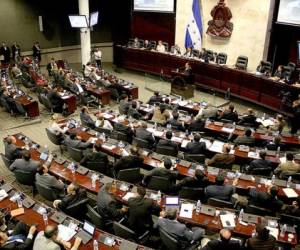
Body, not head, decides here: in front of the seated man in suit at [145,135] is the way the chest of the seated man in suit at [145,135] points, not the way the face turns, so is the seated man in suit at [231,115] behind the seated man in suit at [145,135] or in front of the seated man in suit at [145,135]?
in front

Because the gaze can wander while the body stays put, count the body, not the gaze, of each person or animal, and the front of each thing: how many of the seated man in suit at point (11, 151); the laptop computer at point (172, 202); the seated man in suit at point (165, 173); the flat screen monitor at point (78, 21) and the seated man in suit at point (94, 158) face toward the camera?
2

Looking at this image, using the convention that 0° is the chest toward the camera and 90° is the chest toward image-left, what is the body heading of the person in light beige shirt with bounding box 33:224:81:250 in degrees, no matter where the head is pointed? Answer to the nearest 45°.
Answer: approximately 225°

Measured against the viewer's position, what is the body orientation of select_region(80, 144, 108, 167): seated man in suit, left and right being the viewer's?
facing away from the viewer and to the right of the viewer

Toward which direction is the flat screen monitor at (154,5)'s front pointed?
toward the camera

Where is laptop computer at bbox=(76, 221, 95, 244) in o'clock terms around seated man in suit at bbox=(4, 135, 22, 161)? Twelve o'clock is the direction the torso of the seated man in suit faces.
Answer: The laptop computer is roughly at 4 o'clock from the seated man in suit.

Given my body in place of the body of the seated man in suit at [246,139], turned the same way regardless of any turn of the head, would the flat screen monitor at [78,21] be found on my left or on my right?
on my left

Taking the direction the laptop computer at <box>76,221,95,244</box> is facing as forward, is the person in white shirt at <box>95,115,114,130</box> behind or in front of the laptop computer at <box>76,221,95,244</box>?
behind

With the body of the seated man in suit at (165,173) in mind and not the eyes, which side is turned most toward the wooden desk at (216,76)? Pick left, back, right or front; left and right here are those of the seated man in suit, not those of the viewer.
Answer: front

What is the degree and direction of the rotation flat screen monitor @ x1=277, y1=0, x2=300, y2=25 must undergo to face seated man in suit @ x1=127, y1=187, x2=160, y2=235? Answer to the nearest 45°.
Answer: approximately 45° to its left

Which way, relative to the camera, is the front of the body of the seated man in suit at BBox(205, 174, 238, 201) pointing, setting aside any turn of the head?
away from the camera

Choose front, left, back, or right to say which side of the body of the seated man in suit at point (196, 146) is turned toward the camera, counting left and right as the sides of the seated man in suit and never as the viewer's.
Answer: back

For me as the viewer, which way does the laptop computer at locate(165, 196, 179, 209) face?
facing the viewer

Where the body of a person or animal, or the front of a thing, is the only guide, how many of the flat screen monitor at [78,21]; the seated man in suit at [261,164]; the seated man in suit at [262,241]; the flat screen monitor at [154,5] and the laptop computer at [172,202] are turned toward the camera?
3

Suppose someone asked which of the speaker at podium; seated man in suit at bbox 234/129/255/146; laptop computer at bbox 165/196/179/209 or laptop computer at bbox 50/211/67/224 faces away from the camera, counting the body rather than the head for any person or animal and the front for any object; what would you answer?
the seated man in suit

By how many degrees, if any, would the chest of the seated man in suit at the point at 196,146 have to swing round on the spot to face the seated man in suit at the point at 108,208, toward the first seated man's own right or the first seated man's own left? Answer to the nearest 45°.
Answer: approximately 135° to the first seated man's own left

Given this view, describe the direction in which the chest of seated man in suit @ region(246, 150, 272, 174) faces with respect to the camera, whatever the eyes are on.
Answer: away from the camera

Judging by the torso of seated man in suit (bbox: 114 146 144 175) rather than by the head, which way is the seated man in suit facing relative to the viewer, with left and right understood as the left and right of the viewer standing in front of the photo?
facing away from the viewer and to the right of the viewer

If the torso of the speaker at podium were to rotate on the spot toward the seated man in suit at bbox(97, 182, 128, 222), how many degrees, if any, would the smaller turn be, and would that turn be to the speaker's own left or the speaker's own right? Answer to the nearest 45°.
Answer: approximately 45° to the speaker's own left

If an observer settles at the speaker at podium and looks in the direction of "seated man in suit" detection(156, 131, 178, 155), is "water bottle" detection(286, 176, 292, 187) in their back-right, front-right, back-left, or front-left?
front-left
